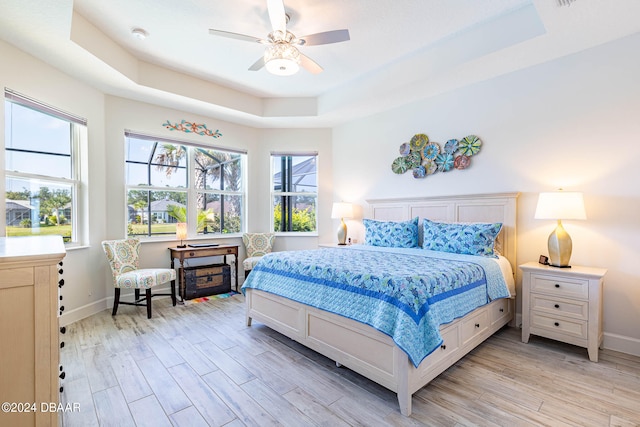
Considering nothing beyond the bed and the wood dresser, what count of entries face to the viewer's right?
1

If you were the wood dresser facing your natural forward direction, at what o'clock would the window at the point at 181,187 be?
The window is roughly at 10 o'clock from the wood dresser.

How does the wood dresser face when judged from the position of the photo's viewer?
facing to the right of the viewer

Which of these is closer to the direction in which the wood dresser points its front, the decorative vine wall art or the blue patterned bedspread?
the blue patterned bedspread

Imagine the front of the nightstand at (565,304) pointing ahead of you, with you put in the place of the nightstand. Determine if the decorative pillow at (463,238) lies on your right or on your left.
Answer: on your right

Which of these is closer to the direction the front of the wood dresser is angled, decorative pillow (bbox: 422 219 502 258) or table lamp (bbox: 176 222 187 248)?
the decorative pillow
